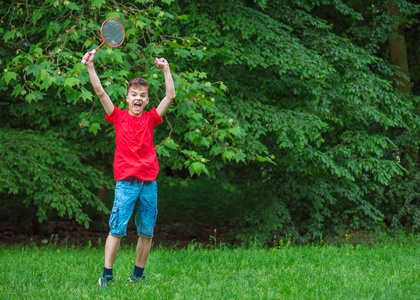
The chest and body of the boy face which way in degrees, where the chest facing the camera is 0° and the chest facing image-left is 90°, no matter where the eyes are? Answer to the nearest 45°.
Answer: approximately 0°

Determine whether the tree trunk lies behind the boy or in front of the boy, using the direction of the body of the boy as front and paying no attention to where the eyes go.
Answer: behind
